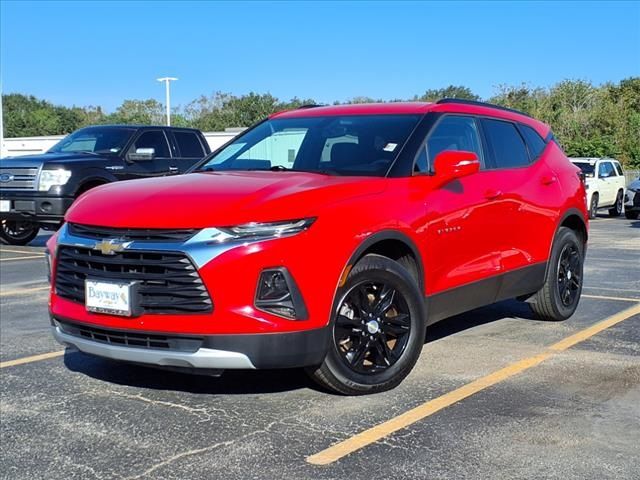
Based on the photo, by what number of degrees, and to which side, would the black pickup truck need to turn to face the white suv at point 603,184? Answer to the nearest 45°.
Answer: approximately 180°

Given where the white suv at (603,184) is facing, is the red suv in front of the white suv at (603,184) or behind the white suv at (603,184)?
in front

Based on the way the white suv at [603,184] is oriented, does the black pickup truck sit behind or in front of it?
in front

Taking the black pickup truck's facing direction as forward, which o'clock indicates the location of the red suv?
The red suv is roughly at 10 o'clock from the black pickup truck.

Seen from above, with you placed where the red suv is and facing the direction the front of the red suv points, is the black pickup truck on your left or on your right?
on your right

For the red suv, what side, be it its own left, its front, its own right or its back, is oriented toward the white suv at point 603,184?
back

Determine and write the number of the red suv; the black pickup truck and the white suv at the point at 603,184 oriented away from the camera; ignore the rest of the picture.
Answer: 0

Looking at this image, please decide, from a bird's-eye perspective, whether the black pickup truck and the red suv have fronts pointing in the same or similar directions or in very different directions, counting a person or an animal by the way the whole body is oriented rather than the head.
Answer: same or similar directions

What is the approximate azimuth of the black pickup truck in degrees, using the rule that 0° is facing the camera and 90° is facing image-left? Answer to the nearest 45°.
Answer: approximately 45°

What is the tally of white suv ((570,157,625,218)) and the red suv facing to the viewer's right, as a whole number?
0

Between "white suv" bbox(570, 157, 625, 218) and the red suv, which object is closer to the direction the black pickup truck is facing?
the red suv

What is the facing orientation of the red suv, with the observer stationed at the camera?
facing the viewer and to the left of the viewer

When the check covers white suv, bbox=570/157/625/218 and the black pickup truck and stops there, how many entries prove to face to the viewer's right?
0
